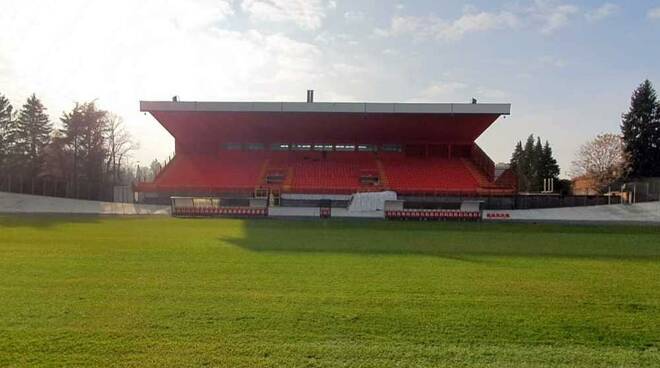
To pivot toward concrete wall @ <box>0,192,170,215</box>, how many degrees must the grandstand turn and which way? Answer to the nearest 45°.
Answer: approximately 90° to its right

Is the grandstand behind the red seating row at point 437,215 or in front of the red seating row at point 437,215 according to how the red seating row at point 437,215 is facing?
behind

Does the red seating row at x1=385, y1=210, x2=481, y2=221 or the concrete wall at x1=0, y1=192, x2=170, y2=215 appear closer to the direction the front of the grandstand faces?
the red seating row

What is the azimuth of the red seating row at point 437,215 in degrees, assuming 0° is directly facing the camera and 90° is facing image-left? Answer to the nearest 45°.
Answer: approximately 0°

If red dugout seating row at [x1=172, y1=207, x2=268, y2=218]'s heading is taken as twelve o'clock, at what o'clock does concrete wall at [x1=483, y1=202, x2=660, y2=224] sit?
The concrete wall is roughly at 9 o'clock from the red dugout seating row.

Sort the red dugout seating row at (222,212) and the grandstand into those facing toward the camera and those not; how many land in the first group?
2

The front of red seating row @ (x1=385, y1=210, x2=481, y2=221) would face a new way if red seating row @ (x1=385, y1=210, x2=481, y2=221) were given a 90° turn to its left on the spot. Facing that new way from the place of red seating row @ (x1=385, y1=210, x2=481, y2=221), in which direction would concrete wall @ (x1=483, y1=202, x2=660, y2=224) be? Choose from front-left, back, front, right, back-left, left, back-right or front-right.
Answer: front-left

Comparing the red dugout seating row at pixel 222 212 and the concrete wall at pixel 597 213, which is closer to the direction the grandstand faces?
the red dugout seating row
